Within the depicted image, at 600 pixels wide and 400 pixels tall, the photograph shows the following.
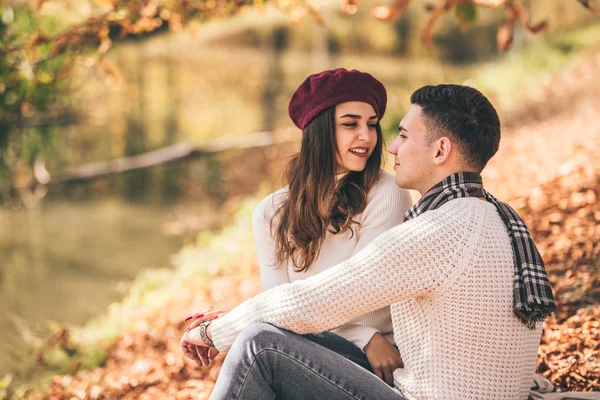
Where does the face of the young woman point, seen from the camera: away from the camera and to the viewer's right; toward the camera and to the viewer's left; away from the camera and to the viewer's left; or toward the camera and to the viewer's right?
toward the camera and to the viewer's right

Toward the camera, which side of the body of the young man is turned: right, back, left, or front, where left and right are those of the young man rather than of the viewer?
left

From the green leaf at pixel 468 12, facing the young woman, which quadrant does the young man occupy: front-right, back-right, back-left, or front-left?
front-left

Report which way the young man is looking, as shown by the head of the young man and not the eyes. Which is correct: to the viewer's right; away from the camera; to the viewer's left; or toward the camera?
to the viewer's left
